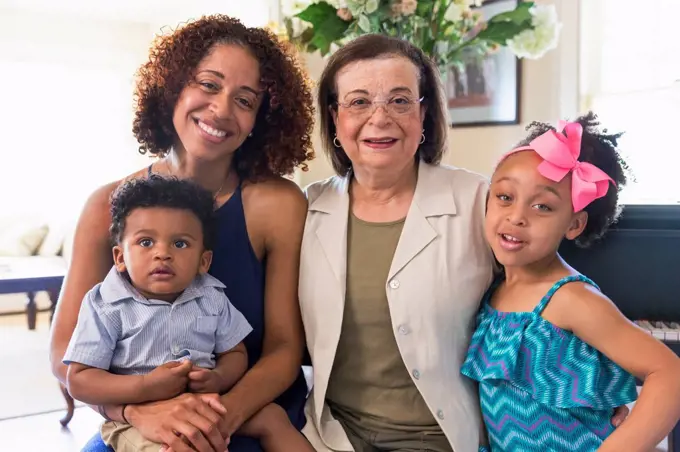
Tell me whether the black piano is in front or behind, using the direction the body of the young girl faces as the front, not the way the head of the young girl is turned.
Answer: behind

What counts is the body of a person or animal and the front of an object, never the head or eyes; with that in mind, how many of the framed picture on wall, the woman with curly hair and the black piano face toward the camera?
3

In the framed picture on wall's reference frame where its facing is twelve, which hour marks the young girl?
The young girl is roughly at 12 o'clock from the framed picture on wall.

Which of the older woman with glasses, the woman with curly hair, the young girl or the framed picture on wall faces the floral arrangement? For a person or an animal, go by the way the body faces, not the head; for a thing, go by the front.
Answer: the framed picture on wall

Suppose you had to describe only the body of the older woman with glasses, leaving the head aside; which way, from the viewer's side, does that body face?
toward the camera

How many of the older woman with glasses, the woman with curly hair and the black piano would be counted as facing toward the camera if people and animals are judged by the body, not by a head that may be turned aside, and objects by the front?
3

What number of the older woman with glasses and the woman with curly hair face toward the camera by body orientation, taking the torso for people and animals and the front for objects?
2

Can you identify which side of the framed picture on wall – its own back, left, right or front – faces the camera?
front

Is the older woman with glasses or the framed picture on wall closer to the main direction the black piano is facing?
the older woman with glasses

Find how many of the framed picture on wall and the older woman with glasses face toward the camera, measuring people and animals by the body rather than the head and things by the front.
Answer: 2

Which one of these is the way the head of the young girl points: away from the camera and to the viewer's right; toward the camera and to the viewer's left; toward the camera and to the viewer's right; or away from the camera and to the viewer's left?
toward the camera and to the viewer's left
